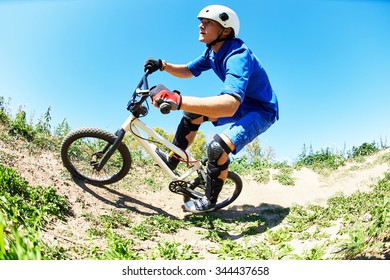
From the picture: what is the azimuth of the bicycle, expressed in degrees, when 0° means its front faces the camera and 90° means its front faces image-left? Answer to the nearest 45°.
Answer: approximately 90°

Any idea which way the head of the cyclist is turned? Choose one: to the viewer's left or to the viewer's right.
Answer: to the viewer's left

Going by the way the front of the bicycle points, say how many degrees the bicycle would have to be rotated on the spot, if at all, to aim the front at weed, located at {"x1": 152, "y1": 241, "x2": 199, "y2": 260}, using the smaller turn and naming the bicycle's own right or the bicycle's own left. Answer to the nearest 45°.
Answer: approximately 90° to the bicycle's own left
